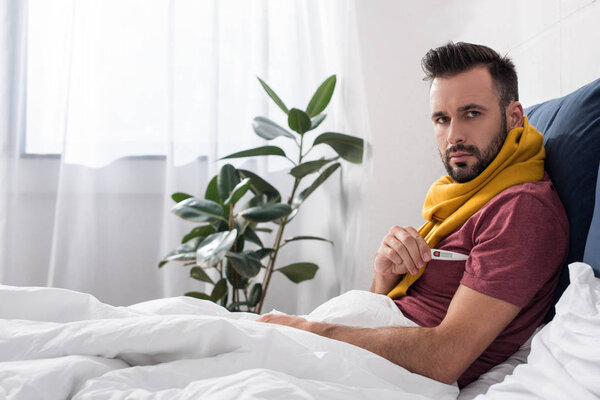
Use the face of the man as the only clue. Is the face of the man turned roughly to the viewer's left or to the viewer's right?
to the viewer's left

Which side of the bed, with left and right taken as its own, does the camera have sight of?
left

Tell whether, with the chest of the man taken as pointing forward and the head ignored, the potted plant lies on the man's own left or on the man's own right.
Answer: on the man's own right

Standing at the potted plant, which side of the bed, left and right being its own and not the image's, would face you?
right

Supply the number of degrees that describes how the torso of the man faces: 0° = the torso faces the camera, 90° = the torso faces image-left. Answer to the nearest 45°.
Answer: approximately 90°
